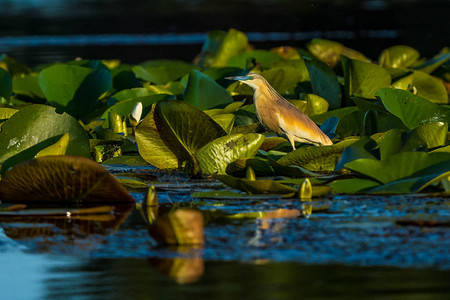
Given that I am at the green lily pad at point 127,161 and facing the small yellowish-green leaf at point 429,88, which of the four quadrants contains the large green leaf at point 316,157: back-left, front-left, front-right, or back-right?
front-right

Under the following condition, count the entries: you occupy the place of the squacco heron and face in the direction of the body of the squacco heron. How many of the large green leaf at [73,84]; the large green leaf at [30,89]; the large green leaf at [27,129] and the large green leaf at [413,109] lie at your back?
1

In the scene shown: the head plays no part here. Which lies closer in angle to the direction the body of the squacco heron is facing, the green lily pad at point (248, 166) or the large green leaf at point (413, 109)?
the green lily pad

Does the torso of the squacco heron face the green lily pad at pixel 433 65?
no

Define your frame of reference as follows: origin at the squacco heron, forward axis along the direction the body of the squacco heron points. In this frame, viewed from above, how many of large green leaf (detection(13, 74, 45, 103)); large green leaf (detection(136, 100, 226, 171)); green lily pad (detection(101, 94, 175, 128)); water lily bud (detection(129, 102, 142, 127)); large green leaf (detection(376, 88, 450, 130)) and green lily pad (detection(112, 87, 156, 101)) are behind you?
1

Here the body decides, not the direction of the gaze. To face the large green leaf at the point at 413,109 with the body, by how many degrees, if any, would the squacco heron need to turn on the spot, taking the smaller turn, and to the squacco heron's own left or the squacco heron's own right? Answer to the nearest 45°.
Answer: approximately 180°

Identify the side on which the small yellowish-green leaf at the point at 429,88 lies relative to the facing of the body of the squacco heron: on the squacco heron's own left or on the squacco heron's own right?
on the squacco heron's own right

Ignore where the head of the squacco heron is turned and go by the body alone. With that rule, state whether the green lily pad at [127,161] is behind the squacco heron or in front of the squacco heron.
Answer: in front

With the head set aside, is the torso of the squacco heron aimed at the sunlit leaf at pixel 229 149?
no

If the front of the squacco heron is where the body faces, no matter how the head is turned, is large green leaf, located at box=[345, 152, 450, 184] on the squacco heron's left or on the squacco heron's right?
on the squacco heron's left

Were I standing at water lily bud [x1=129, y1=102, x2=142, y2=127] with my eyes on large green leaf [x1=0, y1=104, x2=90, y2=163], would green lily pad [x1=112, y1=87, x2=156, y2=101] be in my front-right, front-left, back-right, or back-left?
back-right

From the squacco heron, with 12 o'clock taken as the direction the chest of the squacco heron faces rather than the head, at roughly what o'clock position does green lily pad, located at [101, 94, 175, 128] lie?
The green lily pad is roughly at 1 o'clock from the squacco heron.

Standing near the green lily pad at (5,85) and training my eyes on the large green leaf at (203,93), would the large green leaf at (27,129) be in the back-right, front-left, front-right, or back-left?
front-right

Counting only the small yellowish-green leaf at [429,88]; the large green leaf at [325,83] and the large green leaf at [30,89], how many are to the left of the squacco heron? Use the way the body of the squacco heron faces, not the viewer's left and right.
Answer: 0

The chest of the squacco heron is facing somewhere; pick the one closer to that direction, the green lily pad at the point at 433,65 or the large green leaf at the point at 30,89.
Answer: the large green leaf

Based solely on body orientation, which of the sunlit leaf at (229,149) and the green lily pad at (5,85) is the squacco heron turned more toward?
the green lily pad

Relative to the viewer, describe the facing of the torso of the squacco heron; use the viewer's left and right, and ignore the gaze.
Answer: facing to the left of the viewer

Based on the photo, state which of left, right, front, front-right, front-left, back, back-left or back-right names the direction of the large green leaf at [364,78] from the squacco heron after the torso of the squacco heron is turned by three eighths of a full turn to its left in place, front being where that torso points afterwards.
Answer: left

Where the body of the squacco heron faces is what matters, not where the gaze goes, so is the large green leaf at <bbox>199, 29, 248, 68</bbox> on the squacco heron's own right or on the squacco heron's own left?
on the squacco heron's own right

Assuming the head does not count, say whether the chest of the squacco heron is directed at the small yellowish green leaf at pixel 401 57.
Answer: no
